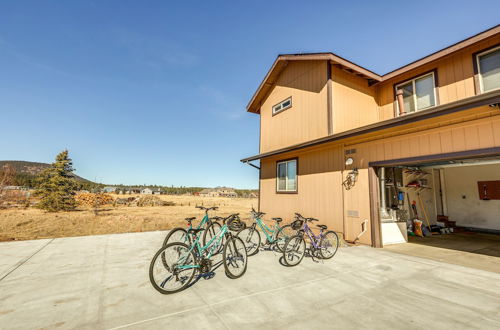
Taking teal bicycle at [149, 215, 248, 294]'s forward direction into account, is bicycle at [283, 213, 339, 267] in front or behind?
in front

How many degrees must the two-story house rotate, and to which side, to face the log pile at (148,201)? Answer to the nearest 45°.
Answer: approximately 45° to its right

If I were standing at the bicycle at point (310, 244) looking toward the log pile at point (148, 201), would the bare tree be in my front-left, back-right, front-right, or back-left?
front-left

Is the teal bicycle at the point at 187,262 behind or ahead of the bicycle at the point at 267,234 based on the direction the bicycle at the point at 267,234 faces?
ahead

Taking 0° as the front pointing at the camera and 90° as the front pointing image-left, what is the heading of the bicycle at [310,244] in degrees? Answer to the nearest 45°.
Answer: approximately 45°

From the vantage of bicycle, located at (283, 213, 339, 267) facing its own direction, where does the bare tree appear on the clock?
The bare tree is roughly at 2 o'clock from the bicycle.

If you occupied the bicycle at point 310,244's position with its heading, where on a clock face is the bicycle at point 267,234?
the bicycle at point 267,234 is roughly at 2 o'clock from the bicycle at point 310,244.

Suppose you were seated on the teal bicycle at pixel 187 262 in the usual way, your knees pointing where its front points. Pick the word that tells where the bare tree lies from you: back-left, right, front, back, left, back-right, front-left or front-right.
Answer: left

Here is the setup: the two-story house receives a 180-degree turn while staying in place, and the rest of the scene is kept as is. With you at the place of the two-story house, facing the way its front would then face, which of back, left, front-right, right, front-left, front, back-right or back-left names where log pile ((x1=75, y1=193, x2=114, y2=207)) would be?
back-left

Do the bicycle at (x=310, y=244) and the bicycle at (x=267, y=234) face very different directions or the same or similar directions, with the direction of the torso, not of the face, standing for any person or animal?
same or similar directions
